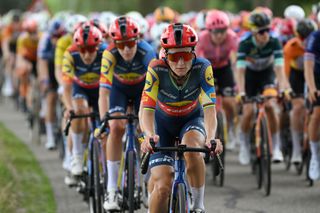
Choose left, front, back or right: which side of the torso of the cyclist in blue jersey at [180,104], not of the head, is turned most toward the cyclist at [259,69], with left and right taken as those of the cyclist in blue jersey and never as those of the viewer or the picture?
back

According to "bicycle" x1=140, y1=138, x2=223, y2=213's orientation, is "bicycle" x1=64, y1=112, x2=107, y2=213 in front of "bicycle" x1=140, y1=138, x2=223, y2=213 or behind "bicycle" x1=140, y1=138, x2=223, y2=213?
behind

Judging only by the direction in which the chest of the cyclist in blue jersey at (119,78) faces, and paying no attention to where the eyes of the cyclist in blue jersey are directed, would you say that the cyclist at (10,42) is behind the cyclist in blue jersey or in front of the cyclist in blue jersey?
behind

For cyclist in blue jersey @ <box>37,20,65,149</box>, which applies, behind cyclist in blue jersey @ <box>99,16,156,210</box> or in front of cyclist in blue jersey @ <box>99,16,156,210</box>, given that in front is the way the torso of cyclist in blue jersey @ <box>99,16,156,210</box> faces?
behind

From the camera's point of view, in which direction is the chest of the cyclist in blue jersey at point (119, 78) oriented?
toward the camera

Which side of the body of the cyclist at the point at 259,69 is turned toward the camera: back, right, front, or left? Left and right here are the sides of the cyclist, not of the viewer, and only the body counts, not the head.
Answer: front

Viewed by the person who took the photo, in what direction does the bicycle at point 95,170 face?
facing the viewer

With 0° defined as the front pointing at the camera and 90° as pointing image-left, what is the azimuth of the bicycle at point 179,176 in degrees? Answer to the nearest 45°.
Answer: approximately 0°

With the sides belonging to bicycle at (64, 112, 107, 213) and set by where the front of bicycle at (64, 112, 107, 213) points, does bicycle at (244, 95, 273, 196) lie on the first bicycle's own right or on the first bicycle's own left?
on the first bicycle's own left

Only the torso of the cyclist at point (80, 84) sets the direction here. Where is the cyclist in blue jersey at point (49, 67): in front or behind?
behind

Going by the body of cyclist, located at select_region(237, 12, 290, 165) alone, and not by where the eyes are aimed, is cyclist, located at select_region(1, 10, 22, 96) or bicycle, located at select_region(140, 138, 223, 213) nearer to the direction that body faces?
the bicycle

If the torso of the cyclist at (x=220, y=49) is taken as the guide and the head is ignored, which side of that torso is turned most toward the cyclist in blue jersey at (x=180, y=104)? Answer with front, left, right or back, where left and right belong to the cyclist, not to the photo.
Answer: front
